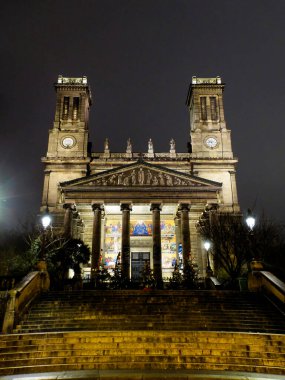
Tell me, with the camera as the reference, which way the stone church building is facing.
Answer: facing the viewer

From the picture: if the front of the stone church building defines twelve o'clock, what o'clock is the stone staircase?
The stone staircase is roughly at 12 o'clock from the stone church building.

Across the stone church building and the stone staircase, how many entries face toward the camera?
2

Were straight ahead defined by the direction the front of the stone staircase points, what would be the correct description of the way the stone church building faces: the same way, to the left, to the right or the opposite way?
the same way

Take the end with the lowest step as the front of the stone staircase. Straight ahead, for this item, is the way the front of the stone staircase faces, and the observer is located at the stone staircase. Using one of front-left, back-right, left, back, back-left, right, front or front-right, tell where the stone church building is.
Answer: back

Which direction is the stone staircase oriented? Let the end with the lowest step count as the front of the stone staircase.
toward the camera
